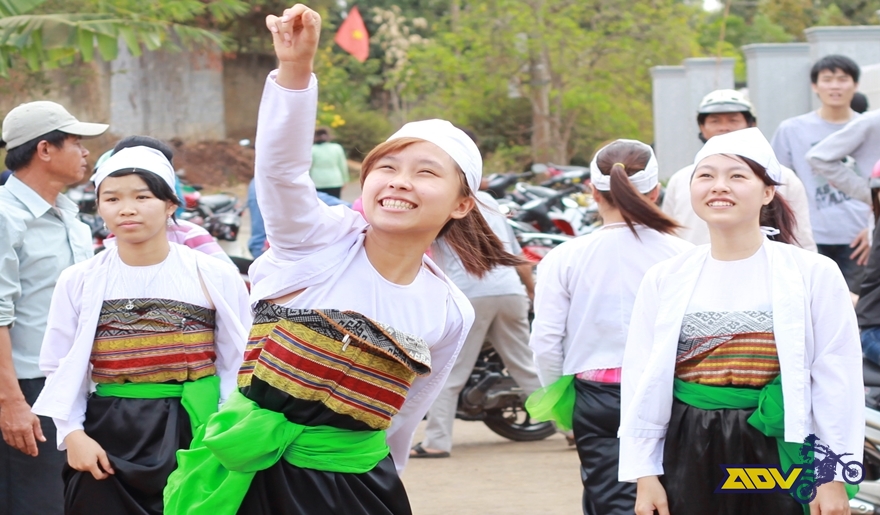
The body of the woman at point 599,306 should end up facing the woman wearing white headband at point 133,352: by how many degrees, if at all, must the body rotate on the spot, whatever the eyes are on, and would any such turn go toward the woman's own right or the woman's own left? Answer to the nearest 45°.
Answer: approximately 135° to the woman's own left

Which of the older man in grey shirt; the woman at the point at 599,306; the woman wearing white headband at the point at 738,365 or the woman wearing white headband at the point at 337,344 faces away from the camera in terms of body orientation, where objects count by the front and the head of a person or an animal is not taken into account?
the woman

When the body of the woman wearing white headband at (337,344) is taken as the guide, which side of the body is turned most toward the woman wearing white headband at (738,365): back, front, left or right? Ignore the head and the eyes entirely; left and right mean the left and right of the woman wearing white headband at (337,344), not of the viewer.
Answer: left

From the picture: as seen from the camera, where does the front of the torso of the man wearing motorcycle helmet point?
toward the camera

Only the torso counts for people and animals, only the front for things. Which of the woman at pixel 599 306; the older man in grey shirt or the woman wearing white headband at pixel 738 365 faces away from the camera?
the woman

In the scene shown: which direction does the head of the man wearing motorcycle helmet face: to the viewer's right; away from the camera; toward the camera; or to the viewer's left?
toward the camera

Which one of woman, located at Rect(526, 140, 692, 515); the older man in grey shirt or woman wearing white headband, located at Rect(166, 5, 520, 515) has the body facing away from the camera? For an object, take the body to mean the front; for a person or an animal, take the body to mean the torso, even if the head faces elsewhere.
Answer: the woman

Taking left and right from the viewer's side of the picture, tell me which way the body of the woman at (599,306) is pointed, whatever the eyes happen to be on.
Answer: facing away from the viewer

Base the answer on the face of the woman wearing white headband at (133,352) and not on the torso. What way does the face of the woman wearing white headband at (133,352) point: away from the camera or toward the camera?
toward the camera

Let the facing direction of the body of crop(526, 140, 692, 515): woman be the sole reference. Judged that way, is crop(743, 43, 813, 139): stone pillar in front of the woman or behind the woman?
in front

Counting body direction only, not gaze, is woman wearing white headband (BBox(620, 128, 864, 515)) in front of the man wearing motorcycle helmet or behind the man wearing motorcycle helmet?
in front

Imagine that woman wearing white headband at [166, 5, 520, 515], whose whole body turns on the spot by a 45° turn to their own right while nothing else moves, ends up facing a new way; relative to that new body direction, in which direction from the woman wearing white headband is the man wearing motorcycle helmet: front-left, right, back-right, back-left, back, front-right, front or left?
back

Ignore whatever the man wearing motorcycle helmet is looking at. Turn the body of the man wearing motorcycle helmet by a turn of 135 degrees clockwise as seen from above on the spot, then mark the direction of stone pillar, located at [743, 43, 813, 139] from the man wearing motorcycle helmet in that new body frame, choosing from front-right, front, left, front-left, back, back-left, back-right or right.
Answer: front-right

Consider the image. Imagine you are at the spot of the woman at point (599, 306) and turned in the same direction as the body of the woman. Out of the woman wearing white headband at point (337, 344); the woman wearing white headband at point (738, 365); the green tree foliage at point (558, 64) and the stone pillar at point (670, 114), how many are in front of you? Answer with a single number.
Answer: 2

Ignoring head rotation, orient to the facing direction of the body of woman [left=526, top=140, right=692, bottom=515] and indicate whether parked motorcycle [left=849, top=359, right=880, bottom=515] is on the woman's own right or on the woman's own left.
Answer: on the woman's own right

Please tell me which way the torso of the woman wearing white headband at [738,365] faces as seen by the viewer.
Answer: toward the camera
